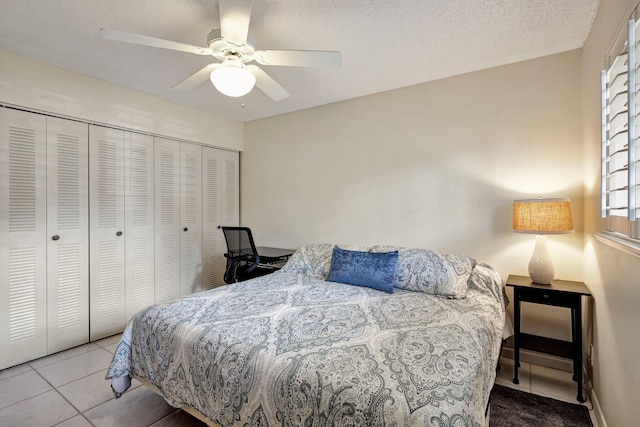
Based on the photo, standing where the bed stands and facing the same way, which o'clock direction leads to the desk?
The desk is roughly at 4 o'clock from the bed.

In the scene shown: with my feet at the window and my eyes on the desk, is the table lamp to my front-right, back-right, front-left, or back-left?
front-right

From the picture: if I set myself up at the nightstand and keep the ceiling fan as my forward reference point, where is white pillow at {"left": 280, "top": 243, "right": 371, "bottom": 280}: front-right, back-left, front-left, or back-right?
front-right

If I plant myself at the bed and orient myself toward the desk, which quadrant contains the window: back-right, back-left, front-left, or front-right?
back-right

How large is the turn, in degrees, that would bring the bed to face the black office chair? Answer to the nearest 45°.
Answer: approximately 90° to its right

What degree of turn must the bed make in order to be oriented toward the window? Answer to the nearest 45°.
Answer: approximately 135° to its left

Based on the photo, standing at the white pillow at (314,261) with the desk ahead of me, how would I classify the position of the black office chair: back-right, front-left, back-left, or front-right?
front-left

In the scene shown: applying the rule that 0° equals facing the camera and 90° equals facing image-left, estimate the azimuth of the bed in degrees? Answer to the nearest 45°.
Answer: approximately 45°
